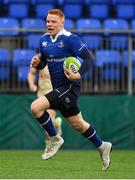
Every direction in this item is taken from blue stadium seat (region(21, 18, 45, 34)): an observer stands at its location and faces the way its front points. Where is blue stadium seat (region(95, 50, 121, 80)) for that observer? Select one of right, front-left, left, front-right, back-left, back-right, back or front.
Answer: front-left

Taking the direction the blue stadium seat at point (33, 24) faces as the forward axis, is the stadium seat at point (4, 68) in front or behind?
in front

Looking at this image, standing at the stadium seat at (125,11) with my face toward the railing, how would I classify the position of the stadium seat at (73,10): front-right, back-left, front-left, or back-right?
front-right

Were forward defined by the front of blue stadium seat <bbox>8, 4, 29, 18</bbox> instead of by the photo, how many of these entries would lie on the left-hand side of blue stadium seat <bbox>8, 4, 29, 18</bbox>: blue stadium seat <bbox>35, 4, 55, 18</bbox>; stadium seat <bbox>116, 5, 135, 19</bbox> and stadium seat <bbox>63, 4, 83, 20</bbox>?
3

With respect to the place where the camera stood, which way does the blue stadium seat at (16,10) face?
facing the viewer

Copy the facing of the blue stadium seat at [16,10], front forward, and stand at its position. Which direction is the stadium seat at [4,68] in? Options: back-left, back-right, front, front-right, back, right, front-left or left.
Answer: front

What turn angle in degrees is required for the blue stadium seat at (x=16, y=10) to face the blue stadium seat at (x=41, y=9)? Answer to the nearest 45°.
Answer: approximately 90° to its left

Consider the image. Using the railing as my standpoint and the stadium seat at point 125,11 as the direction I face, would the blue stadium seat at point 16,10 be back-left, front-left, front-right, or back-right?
front-left

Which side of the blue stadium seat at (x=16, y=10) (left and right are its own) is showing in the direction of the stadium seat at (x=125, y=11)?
left

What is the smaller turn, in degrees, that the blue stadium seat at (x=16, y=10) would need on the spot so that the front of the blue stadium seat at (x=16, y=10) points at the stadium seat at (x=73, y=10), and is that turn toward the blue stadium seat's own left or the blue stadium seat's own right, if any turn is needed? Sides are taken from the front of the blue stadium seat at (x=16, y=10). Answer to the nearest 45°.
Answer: approximately 90° to the blue stadium seat's own left

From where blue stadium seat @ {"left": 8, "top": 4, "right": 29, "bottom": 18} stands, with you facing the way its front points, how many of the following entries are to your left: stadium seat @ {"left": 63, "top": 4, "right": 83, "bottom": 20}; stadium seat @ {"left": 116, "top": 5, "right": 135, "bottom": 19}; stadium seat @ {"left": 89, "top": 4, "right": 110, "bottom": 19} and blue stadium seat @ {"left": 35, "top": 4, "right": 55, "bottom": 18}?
4

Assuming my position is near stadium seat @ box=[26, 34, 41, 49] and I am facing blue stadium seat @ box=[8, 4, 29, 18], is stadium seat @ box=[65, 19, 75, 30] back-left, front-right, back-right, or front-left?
front-right

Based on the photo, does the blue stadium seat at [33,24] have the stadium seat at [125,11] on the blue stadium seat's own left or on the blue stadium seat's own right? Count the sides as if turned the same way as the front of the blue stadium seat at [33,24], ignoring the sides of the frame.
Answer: on the blue stadium seat's own left

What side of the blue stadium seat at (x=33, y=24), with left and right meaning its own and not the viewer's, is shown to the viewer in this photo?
front

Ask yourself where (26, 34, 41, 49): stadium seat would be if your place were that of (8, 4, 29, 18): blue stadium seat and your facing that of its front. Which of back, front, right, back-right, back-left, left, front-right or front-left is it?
front
